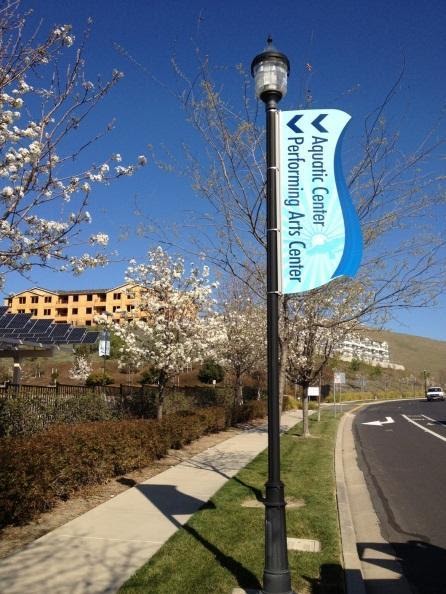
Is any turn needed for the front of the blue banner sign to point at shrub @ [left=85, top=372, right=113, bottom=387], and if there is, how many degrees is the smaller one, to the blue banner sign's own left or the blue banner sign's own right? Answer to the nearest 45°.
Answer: approximately 135° to the blue banner sign's own right

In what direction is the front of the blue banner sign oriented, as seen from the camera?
facing the viewer

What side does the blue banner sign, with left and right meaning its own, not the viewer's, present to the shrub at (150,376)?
back

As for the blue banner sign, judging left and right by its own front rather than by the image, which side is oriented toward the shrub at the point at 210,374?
back

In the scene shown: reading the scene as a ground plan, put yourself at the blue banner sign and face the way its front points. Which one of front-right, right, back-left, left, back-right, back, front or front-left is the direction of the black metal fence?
back-right

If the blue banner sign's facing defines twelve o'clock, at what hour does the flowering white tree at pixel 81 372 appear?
The flowering white tree is roughly at 5 o'clock from the blue banner sign.

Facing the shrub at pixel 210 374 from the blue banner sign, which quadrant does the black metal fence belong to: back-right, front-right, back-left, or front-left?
front-left

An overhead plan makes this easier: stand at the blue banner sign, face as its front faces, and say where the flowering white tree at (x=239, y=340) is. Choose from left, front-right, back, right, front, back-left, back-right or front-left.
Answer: back

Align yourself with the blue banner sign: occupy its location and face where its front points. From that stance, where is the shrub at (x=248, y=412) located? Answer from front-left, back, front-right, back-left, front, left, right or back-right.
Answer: back

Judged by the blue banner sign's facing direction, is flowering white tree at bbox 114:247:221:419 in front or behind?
behind
